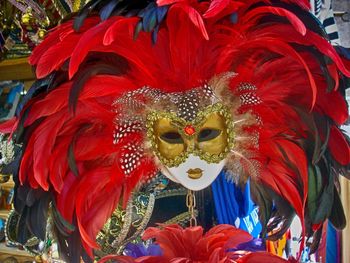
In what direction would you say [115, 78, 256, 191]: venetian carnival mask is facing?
toward the camera
